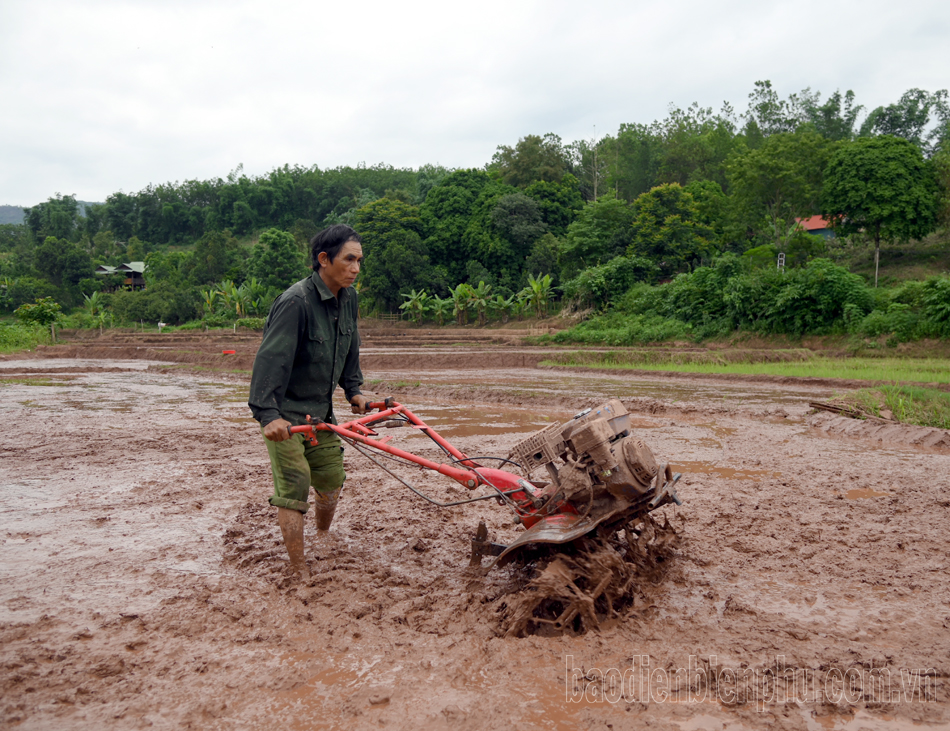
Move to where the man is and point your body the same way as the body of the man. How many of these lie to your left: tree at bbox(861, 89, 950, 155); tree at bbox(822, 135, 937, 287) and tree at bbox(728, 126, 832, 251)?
3

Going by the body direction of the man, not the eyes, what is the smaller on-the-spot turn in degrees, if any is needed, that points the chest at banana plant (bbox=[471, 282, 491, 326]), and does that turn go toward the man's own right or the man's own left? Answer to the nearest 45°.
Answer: approximately 135° to the man's own left

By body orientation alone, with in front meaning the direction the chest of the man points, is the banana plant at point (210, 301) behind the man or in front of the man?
behind

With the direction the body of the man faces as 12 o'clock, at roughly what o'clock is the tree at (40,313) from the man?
The tree is roughly at 7 o'clock from the man.

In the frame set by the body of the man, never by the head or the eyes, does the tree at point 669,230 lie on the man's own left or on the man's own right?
on the man's own left

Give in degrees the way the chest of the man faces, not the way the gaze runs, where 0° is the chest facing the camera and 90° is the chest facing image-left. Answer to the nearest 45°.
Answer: approximately 315°

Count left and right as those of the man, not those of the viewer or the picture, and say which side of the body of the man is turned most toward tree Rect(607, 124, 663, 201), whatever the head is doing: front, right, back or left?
left

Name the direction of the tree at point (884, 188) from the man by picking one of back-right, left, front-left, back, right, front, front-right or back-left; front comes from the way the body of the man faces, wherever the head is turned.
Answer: left

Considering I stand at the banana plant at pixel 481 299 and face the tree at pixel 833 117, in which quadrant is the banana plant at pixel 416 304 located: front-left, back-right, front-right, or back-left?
back-left

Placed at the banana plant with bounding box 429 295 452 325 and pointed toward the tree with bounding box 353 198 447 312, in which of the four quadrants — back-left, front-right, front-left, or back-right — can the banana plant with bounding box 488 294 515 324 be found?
back-right

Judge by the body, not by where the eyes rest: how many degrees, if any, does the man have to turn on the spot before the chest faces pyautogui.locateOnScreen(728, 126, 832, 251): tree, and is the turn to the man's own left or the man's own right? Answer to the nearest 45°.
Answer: approximately 90° to the man's own left

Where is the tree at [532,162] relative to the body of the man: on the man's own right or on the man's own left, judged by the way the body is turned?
on the man's own left

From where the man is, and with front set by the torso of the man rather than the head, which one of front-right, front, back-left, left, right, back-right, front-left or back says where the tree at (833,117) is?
left

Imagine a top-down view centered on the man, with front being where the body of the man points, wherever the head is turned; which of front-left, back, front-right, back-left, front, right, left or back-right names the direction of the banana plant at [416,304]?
back-left
